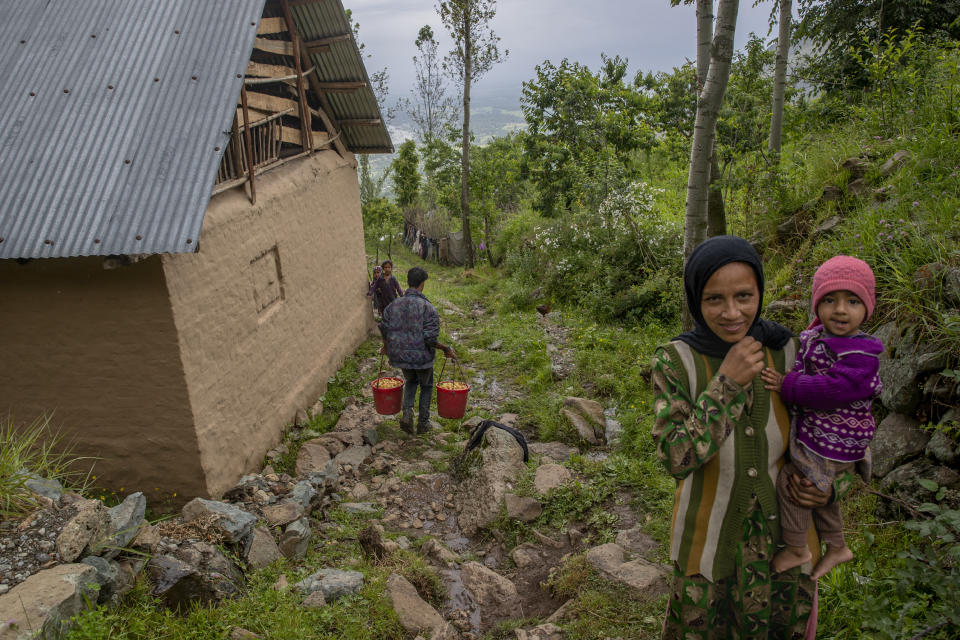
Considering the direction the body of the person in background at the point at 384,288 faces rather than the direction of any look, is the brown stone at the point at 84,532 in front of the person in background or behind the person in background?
in front

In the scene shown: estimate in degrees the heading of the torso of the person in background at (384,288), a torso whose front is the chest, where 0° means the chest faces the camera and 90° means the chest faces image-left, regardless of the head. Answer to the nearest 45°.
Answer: approximately 0°

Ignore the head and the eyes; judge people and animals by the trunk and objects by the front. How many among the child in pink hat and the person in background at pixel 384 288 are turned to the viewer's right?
0

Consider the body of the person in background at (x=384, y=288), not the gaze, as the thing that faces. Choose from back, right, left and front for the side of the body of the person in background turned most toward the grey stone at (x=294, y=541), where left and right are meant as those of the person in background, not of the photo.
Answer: front
